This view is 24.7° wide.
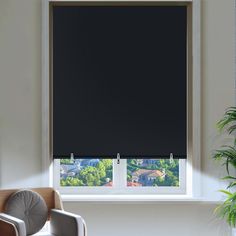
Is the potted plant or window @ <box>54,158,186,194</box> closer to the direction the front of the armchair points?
the potted plant

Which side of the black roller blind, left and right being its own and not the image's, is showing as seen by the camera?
front

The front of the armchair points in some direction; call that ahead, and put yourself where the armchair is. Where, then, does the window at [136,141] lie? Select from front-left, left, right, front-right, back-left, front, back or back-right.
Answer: left

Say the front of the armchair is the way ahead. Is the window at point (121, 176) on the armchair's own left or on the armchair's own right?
on the armchair's own left

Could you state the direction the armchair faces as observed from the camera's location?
facing the viewer and to the right of the viewer

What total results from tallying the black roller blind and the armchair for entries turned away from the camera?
0

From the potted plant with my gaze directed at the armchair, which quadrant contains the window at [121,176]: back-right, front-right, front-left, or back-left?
front-right

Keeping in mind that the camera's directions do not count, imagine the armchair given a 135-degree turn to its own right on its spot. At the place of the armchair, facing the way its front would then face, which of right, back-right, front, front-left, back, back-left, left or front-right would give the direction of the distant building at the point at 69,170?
right
